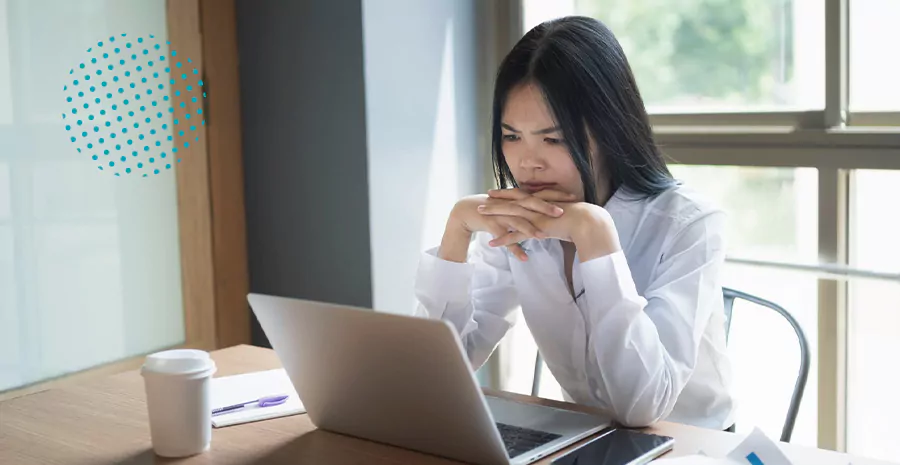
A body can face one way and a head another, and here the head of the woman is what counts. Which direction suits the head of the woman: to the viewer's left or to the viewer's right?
to the viewer's left

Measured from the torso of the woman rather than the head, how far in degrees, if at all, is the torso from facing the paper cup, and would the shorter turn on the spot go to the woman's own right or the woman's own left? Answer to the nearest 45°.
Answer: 0° — they already face it

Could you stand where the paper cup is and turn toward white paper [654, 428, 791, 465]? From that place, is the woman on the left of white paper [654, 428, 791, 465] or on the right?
left

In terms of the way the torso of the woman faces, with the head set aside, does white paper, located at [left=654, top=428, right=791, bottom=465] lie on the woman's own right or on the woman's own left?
on the woman's own left

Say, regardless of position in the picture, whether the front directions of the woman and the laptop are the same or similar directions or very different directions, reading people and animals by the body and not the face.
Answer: very different directions

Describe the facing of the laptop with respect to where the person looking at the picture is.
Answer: facing away from the viewer and to the right of the viewer
